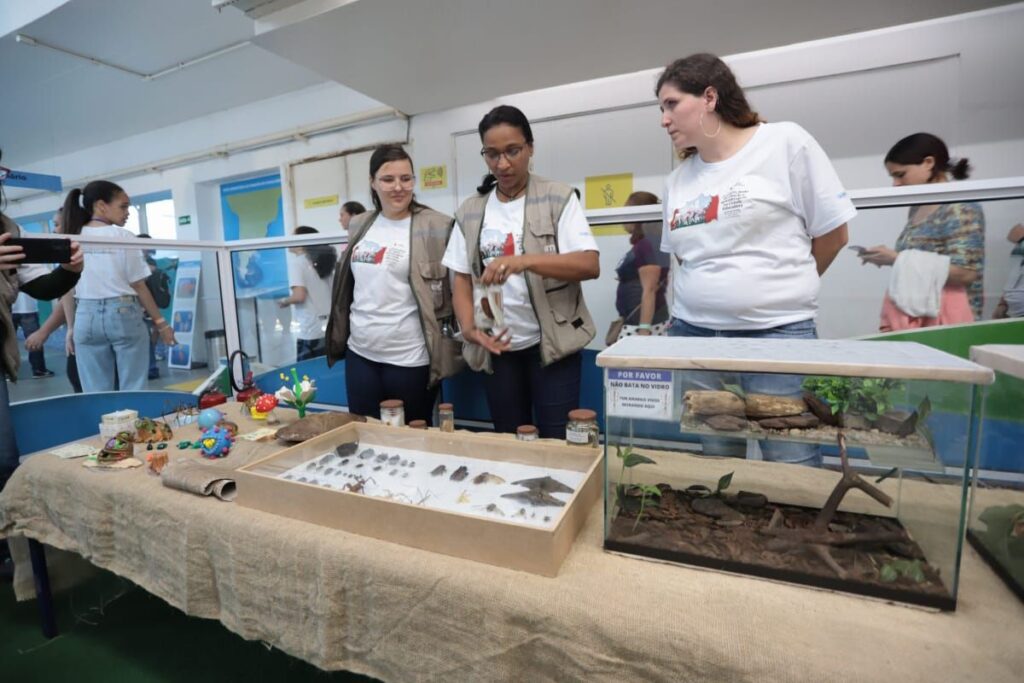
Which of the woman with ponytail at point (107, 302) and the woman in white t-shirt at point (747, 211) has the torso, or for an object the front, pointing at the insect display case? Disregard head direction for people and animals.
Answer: the woman in white t-shirt

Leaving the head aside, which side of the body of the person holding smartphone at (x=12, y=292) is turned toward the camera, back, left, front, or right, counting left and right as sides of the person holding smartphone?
right

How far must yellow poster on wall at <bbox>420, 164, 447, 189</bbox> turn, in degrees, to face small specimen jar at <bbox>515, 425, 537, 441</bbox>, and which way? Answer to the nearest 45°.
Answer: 0° — it already faces it

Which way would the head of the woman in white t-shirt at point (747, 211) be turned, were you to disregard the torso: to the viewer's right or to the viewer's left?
to the viewer's left
